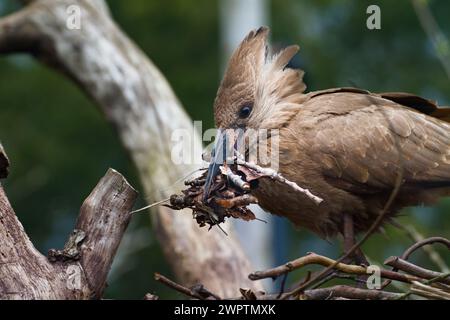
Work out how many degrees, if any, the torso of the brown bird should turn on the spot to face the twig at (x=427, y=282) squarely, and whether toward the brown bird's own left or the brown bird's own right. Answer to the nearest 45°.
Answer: approximately 90° to the brown bird's own left

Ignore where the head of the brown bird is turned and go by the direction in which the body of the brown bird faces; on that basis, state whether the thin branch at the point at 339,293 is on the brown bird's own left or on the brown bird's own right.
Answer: on the brown bird's own left

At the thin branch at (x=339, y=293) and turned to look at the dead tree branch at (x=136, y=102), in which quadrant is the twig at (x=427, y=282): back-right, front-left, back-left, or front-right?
back-right

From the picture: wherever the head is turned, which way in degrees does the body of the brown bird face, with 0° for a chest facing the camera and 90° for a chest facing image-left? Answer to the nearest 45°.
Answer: approximately 90°
